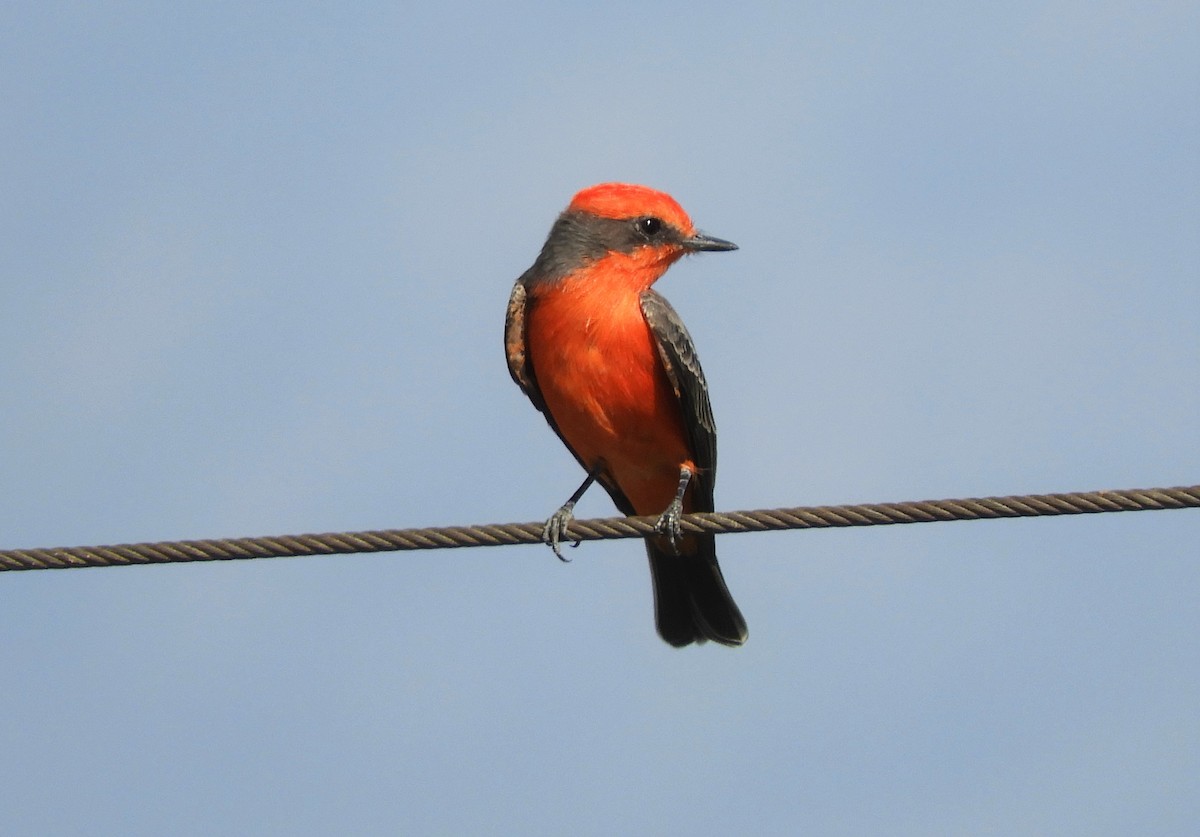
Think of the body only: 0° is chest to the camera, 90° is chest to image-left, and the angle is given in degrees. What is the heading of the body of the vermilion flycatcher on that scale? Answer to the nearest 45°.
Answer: approximately 0°
